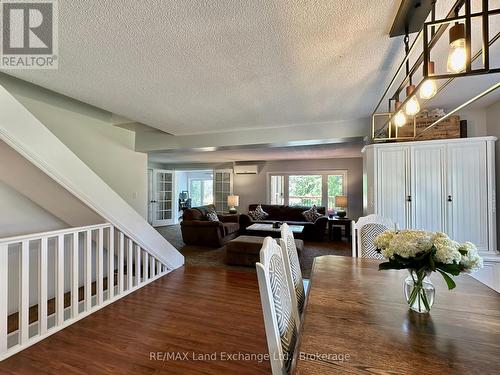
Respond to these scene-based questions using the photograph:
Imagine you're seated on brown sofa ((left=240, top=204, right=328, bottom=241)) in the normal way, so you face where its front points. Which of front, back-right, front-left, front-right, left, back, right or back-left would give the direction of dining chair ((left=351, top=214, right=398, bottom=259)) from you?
front

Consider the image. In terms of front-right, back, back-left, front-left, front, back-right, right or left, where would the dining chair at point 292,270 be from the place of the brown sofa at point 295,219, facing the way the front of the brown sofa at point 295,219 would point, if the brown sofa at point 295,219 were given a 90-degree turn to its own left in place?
right

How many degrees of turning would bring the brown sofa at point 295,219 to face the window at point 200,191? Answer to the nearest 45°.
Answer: approximately 135° to its right

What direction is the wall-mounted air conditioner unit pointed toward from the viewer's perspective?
toward the camera

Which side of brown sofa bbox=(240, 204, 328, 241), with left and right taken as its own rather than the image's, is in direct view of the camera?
front

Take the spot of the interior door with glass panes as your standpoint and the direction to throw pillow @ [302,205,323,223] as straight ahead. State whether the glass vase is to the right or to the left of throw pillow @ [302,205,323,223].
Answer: right

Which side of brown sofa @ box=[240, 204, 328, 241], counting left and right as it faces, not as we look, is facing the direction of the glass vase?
front

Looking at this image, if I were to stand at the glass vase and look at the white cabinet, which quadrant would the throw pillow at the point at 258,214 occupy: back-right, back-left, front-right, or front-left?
front-left

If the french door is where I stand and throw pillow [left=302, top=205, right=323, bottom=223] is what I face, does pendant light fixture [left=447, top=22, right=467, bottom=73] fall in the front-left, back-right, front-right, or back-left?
front-right

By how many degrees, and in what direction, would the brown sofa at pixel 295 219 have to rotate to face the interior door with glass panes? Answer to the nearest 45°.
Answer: approximately 90° to its right

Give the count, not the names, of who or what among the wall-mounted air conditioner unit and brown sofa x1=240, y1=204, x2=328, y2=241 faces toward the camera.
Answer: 2

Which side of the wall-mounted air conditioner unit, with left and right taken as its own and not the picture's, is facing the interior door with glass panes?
right

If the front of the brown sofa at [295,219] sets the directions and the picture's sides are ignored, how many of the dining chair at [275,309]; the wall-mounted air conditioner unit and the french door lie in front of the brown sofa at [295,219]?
1
